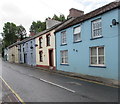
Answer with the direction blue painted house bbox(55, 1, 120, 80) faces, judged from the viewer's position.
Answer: facing the viewer and to the left of the viewer

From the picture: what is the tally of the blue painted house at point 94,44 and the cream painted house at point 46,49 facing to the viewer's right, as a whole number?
0

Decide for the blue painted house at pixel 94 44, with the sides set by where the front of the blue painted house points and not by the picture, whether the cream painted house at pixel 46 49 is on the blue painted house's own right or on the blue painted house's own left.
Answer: on the blue painted house's own right

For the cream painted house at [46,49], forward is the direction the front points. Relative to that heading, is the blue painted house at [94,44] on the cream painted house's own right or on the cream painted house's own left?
on the cream painted house's own left
